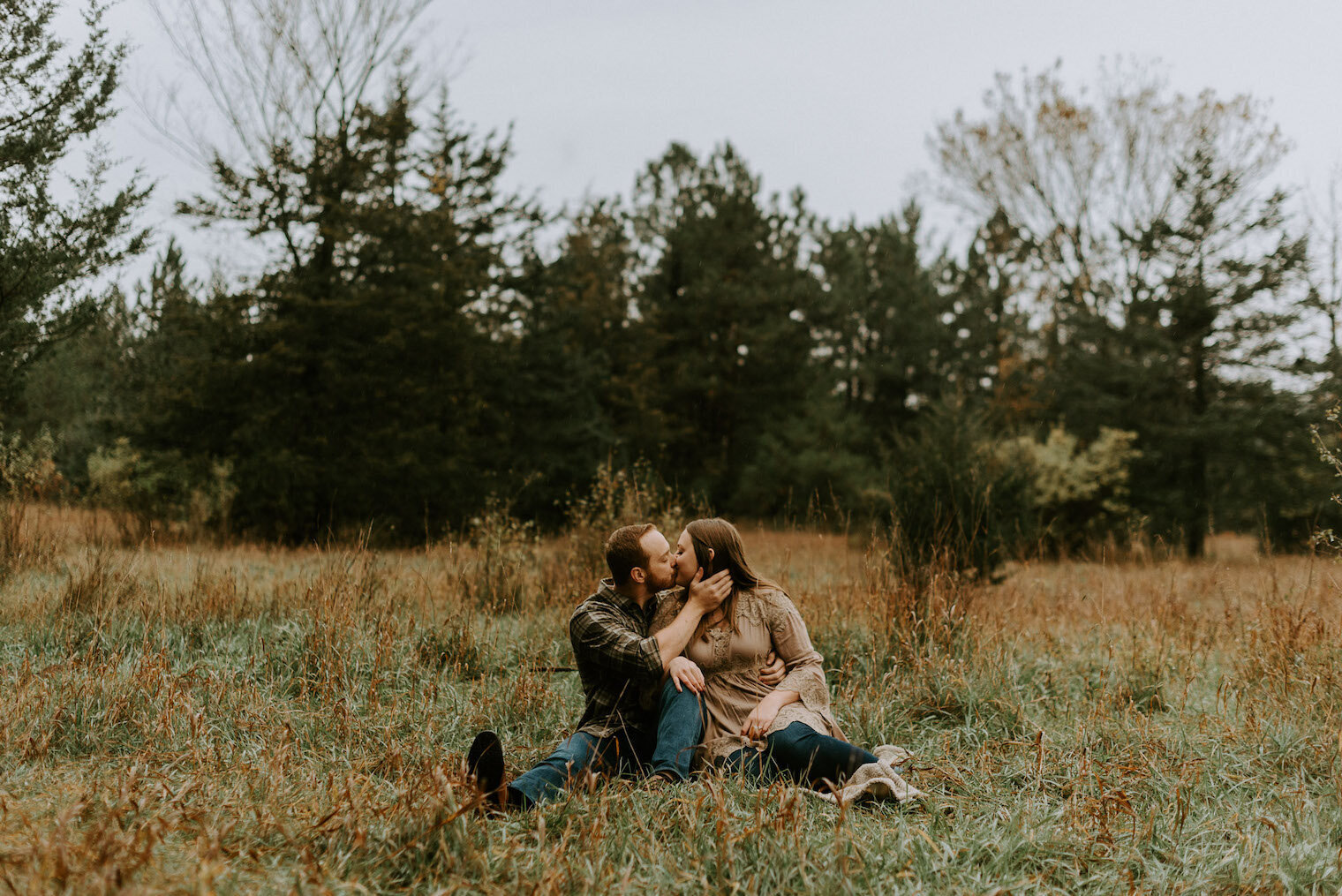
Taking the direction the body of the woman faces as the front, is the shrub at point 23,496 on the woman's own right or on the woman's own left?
on the woman's own right

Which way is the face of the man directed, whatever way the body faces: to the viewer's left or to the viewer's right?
to the viewer's right

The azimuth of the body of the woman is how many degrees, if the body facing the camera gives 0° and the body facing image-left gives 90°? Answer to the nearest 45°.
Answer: approximately 45°

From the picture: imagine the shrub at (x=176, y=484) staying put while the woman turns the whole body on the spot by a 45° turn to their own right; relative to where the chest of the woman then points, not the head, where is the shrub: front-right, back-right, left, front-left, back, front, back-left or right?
front-right

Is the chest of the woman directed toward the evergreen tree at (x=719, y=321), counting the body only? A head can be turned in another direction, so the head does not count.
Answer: no

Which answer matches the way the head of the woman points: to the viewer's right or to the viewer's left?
to the viewer's left

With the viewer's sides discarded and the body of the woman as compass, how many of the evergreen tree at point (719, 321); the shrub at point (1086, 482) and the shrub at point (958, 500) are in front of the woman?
0

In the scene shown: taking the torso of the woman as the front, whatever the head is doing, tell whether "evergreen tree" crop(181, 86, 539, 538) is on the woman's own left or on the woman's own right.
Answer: on the woman's own right

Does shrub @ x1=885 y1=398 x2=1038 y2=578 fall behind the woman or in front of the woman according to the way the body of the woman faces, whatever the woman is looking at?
behind
